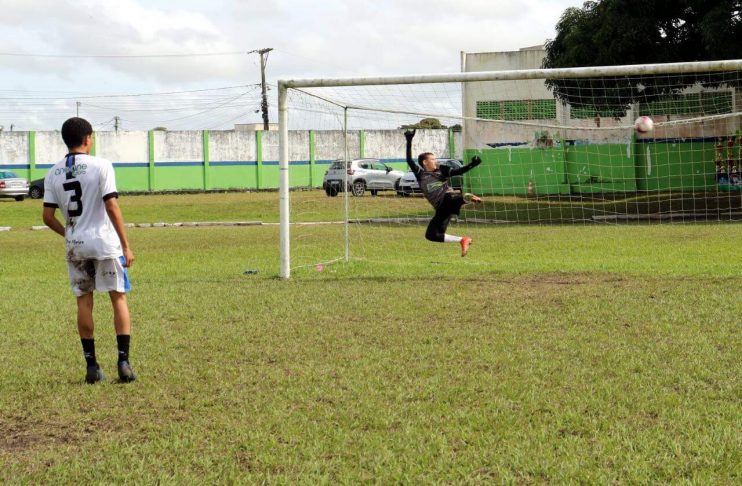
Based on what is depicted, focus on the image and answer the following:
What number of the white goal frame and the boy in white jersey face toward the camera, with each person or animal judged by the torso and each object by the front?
1

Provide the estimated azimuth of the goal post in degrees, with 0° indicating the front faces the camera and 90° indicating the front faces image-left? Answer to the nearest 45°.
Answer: approximately 0°

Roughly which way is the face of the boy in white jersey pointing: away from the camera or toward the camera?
away from the camera

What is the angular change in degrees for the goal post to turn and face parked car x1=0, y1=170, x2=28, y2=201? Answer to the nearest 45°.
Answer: approximately 135° to its right

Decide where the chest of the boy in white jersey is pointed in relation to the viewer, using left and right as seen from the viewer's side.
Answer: facing away from the viewer and to the right of the viewer

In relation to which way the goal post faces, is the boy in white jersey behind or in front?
in front

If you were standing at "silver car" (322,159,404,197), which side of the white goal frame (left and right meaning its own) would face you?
back

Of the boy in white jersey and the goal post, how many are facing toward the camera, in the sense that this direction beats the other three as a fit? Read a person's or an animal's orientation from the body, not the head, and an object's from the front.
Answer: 1

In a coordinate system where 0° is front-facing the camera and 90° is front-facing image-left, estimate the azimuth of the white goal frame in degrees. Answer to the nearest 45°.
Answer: approximately 0°
